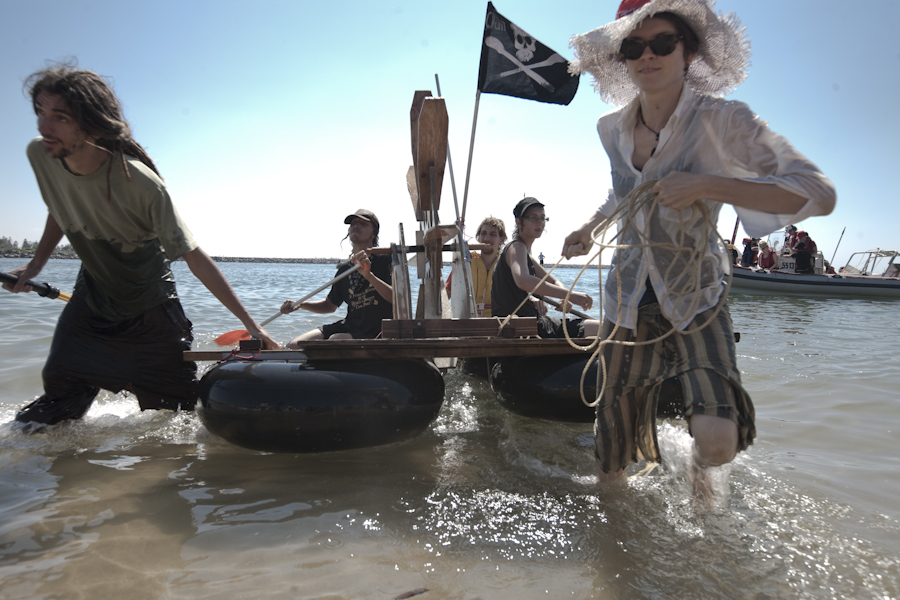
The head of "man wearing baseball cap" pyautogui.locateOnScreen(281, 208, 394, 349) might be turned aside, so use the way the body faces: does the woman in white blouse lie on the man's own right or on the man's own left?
on the man's own left

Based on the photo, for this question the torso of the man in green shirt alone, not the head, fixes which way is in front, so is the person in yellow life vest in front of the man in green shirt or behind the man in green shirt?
behind

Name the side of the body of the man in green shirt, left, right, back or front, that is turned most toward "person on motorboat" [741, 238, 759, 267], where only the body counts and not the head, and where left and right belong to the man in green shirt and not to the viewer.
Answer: back

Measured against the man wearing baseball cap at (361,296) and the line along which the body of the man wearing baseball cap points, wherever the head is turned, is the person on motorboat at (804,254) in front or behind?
behind

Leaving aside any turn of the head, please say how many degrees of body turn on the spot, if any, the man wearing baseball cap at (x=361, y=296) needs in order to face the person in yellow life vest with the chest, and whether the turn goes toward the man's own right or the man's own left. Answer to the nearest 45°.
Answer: approximately 135° to the man's own left

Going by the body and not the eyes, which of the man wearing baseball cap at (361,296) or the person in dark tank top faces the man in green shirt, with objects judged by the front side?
the man wearing baseball cap

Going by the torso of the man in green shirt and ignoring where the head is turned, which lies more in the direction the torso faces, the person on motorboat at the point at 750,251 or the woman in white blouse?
the woman in white blouse
